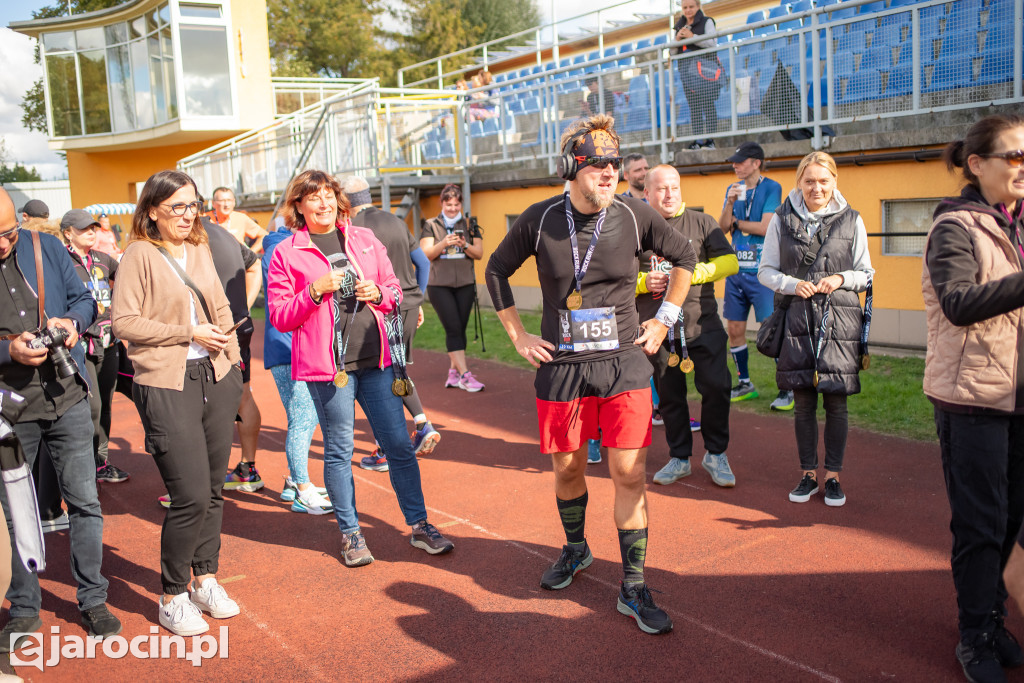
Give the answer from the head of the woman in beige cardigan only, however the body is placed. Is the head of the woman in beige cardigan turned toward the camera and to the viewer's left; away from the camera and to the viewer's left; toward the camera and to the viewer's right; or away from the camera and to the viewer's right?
toward the camera and to the viewer's right

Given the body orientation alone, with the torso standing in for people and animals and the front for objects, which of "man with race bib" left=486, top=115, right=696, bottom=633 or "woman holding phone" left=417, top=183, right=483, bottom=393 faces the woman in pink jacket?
the woman holding phone

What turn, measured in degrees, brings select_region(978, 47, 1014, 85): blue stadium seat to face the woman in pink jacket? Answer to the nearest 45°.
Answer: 0° — it already faces them

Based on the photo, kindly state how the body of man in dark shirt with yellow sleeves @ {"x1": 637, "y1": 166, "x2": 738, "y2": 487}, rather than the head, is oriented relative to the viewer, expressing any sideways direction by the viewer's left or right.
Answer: facing the viewer

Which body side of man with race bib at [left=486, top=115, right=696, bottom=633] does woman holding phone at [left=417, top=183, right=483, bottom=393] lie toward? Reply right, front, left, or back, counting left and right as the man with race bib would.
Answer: back

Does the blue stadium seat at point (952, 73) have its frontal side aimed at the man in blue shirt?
yes

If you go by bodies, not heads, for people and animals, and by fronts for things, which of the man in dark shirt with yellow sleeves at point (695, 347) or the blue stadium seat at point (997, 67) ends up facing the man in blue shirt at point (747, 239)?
the blue stadium seat

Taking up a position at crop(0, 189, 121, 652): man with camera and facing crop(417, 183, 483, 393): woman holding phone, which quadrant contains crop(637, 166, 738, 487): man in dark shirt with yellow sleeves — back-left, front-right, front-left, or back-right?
front-right

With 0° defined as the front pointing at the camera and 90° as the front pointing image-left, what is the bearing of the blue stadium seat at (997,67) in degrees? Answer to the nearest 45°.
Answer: approximately 45°

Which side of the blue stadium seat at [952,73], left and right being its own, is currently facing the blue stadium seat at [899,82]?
right

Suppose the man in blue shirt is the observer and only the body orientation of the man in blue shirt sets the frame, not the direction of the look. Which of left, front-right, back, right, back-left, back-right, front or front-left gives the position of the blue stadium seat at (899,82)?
back

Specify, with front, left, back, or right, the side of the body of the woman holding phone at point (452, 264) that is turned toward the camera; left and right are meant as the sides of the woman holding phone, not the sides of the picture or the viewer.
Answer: front
